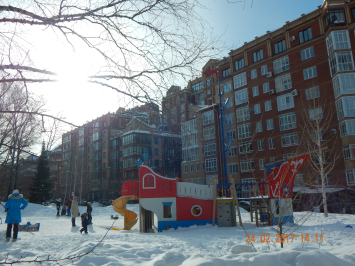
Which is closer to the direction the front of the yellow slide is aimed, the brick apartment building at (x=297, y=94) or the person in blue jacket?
the person in blue jacket

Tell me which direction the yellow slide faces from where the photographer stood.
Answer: facing to the left of the viewer

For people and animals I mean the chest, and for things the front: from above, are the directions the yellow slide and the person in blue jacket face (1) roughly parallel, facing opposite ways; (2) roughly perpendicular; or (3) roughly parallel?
roughly perpendicular

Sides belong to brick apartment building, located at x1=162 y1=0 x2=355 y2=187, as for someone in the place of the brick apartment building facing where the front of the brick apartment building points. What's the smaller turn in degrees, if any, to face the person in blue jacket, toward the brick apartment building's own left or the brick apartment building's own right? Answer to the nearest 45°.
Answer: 0° — it already faces them

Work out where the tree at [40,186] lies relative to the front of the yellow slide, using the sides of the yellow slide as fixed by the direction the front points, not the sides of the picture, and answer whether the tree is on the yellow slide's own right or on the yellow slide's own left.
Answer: on the yellow slide's own right

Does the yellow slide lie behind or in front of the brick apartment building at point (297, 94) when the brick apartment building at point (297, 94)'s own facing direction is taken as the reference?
in front

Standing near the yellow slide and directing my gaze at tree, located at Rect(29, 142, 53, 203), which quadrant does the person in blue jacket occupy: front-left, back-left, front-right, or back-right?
back-left

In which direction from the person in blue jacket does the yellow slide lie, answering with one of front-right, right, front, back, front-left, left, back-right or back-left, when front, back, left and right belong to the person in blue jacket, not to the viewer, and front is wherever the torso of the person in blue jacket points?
front-right

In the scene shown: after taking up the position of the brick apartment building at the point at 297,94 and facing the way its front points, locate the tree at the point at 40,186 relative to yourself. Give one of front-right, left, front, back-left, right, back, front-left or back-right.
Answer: front-right

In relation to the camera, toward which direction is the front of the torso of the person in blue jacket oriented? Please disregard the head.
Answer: away from the camera

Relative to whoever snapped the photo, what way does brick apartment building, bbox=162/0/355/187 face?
facing the viewer and to the left of the viewer

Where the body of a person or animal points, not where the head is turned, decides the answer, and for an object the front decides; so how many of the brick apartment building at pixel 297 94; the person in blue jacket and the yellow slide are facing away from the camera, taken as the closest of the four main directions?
1

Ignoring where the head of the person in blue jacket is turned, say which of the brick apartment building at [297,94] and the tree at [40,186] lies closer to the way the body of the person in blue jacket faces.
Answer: the tree

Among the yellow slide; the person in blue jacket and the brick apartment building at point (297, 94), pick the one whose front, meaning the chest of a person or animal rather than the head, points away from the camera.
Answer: the person in blue jacket

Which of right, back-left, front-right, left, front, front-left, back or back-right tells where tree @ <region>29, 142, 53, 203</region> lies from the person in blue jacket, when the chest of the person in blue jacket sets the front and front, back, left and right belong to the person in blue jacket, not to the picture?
front

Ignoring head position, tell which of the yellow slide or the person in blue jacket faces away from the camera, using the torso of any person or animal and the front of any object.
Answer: the person in blue jacket
